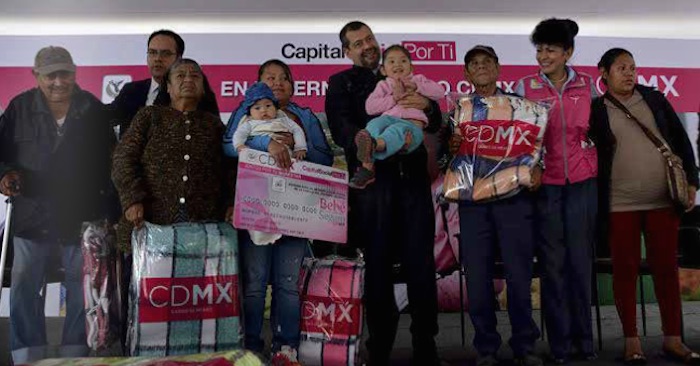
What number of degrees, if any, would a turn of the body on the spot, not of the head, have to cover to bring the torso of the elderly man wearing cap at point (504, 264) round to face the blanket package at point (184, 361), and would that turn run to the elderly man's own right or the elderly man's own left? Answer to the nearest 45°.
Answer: approximately 45° to the elderly man's own right

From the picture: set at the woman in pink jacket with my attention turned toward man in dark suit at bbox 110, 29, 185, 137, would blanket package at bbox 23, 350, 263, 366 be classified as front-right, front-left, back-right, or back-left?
front-left

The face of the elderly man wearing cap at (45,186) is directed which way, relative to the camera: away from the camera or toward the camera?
toward the camera

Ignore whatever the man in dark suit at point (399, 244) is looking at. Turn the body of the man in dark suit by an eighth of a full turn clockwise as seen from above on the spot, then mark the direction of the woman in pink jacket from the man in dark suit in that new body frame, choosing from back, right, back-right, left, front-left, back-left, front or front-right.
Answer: back-left

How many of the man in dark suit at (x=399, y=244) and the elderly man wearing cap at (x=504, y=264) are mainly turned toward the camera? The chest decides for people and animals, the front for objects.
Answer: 2

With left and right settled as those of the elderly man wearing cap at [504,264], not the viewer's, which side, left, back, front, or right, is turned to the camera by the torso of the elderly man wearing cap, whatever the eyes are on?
front

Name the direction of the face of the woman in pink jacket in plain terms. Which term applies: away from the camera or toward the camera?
toward the camera

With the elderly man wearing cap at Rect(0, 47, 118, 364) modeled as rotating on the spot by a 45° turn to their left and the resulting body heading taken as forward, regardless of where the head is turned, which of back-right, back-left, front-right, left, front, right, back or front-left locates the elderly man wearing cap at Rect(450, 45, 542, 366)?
front

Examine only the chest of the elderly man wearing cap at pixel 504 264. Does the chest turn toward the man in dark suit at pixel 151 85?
no

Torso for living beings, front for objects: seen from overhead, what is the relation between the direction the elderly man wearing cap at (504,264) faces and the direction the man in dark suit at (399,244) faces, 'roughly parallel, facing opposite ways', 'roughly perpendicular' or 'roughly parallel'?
roughly parallel

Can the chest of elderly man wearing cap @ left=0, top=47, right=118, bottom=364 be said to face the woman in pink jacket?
no

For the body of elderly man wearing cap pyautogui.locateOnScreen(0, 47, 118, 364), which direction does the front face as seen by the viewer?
toward the camera

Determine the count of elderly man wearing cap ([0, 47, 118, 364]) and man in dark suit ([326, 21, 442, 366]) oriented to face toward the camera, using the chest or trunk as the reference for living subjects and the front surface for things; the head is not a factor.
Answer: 2

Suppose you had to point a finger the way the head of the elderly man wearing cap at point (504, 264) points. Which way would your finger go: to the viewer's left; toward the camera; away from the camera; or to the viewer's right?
toward the camera

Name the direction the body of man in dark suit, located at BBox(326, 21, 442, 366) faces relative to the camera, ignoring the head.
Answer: toward the camera
